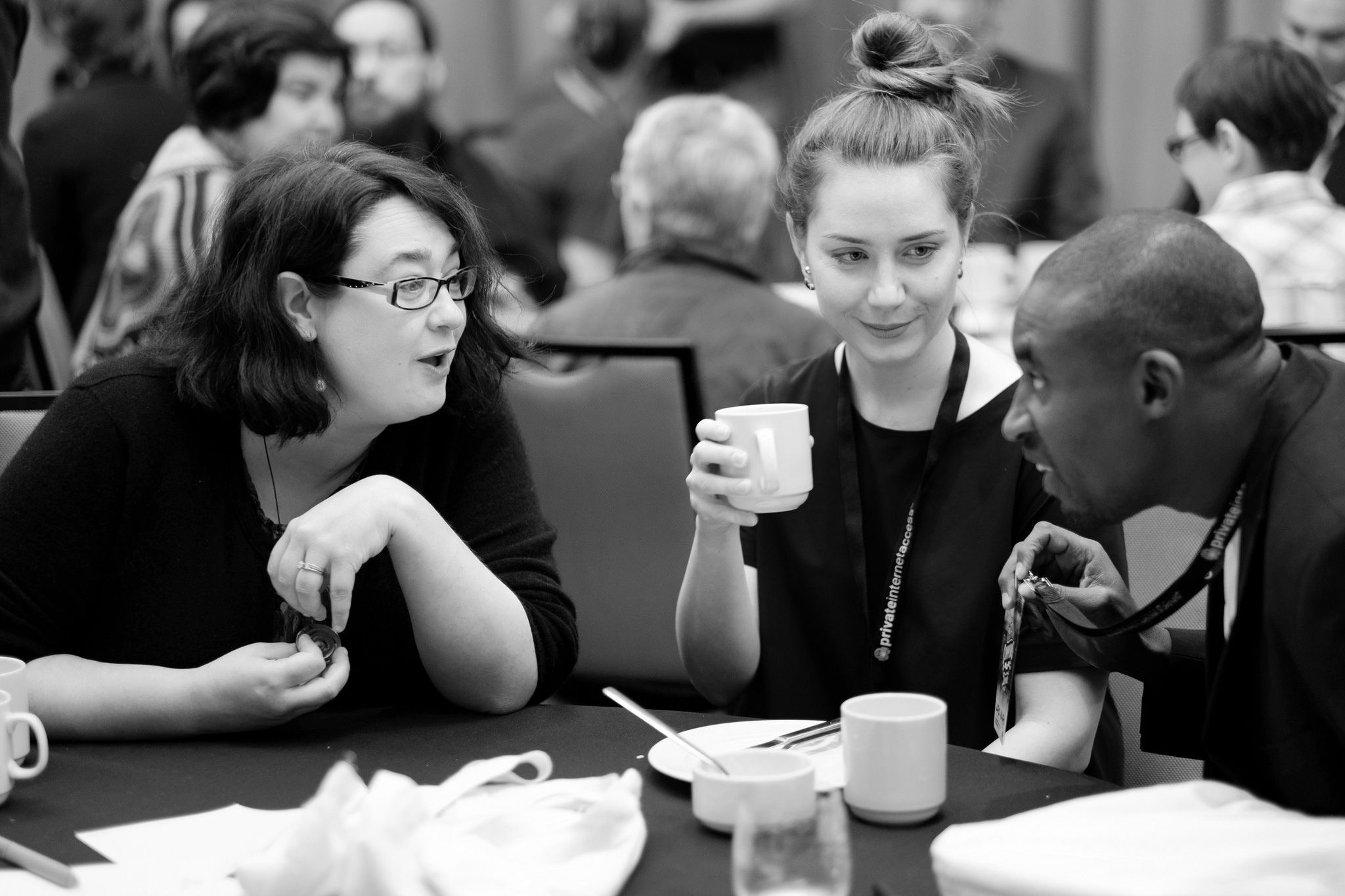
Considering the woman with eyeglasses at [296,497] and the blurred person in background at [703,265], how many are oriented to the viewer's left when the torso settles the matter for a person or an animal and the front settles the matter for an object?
0

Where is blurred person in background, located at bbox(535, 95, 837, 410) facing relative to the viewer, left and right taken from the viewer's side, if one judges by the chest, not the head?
facing away from the viewer

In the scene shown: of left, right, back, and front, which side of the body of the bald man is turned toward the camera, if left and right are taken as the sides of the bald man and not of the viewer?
left

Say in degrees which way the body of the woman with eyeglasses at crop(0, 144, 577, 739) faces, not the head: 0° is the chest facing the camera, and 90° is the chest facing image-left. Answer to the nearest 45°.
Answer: approximately 315°

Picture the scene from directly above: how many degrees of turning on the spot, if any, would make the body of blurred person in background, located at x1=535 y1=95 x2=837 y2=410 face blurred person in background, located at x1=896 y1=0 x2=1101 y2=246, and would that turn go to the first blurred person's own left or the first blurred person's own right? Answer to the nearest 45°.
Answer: approximately 45° to the first blurred person's own right

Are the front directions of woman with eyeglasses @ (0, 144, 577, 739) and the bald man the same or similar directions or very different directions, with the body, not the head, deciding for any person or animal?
very different directions

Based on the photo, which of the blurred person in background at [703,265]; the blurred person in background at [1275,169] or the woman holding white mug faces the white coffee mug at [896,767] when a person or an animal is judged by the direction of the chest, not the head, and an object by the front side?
the woman holding white mug

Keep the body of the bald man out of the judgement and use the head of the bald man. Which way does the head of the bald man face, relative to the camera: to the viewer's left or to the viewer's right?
to the viewer's left

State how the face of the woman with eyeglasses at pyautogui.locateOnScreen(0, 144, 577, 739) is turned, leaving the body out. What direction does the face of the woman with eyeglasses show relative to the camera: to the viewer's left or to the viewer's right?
to the viewer's right

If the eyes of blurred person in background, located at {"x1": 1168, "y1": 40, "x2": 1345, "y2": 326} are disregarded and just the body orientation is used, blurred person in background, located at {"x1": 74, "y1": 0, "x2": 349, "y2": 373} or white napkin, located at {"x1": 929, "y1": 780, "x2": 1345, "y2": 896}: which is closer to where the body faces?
the blurred person in background

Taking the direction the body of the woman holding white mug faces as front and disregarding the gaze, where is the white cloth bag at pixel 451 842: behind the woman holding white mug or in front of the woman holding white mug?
in front

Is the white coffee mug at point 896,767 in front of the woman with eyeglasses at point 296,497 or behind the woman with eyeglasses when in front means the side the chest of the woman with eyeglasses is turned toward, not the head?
in front

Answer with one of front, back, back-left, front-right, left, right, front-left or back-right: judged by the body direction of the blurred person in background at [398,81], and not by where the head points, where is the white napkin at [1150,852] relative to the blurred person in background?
front-left

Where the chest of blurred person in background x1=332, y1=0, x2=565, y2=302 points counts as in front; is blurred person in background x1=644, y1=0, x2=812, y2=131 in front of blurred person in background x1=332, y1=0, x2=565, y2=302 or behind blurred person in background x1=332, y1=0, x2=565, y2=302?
behind

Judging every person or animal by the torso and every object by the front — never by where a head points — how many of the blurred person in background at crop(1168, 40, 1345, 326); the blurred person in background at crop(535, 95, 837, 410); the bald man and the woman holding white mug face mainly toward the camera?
1

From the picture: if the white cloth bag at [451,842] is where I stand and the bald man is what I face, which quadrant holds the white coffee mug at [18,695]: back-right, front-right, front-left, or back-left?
back-left
